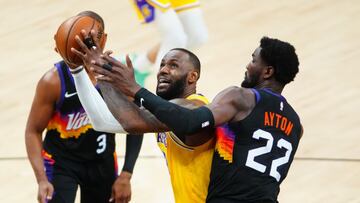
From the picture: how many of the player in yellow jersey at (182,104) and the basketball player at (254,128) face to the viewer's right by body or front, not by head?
0

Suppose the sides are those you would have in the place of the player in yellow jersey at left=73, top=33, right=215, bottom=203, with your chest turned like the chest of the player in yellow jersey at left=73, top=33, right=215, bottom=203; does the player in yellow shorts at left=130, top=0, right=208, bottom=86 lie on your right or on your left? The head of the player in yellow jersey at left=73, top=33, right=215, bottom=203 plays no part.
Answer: on your right

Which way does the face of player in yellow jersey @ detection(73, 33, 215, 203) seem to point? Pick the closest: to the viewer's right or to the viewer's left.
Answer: to the viewer's left

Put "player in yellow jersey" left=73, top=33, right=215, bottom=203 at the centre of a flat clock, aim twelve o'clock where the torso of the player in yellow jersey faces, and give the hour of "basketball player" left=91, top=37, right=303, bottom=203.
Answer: The basketball player is roughly at 7 o'clock from the player in yellow jersey.

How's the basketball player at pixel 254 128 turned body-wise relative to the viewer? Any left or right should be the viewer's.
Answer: facing away from the viewer and to the left of the viewer

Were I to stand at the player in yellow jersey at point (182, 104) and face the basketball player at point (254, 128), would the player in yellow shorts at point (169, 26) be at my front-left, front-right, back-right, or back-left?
back-left

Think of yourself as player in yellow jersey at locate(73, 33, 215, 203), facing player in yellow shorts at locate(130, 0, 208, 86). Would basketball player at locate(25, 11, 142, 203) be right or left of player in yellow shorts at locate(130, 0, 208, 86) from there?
left
